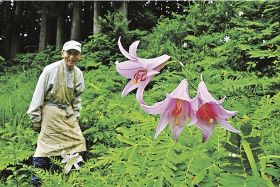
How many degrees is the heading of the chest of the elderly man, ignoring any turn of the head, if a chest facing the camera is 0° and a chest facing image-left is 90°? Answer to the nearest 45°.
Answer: approximately 315°

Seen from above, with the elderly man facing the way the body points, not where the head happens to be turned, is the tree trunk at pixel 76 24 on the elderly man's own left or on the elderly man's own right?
on the elderly man's own left

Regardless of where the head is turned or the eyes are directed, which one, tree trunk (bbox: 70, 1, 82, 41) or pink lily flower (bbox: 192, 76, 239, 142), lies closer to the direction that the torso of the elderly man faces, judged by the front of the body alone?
the pink lily flower

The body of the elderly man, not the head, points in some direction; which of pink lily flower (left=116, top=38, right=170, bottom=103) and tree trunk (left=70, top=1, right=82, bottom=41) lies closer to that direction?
the pink lily flower
